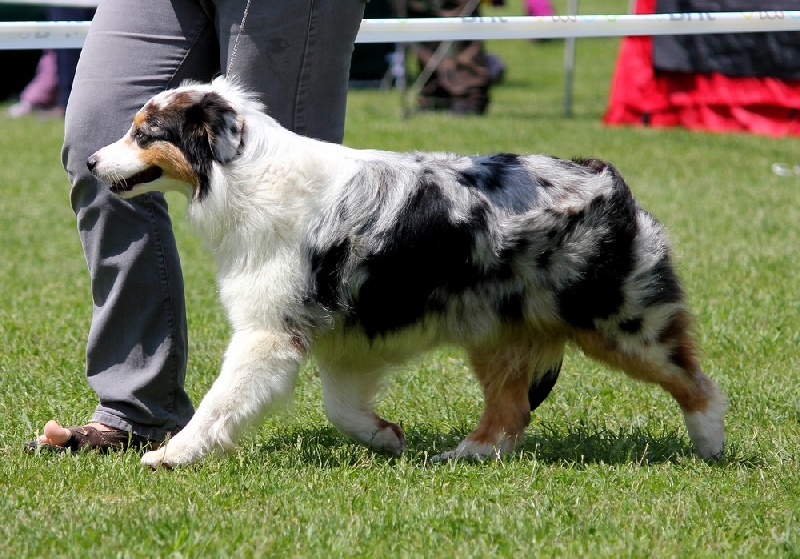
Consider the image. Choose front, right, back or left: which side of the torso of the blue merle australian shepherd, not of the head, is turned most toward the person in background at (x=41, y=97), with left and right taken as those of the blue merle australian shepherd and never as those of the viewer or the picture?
right

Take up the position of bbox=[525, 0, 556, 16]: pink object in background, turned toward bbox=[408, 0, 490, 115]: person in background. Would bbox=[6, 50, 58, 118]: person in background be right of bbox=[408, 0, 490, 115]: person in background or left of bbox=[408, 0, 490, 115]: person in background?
right

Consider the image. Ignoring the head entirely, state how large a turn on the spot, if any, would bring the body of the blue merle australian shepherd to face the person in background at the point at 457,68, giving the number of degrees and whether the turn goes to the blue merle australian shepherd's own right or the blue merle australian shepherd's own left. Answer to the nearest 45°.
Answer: approximately 90° to the blue merle australian shepherd's own right

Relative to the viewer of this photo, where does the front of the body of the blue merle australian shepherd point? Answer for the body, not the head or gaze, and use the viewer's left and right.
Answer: facing to the left of the viewer

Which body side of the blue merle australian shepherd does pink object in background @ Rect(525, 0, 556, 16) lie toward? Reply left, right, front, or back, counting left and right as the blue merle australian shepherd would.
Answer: right

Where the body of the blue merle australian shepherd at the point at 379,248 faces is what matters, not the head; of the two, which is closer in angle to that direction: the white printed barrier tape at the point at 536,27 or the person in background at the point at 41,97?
the person in background
